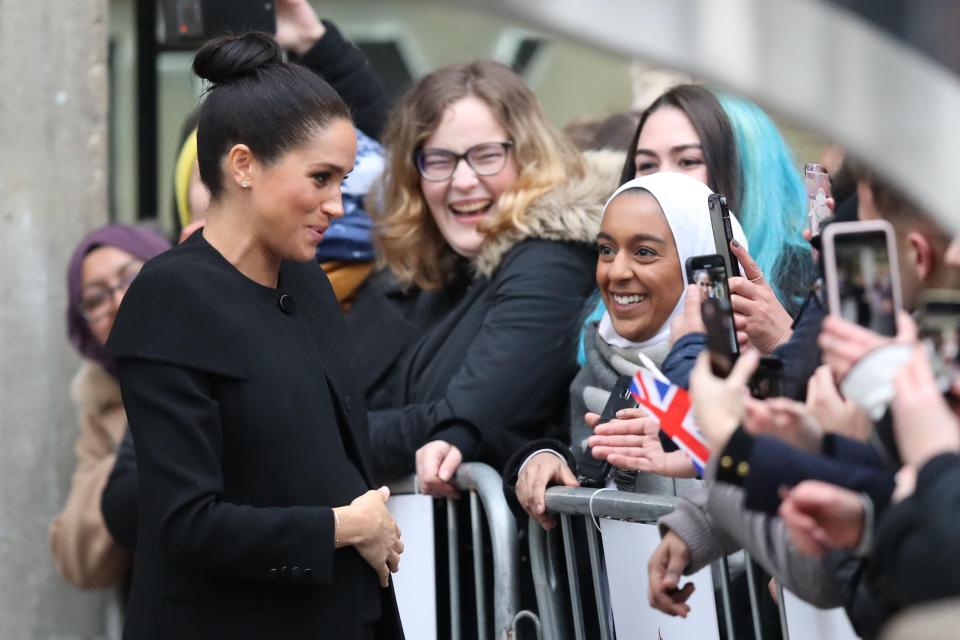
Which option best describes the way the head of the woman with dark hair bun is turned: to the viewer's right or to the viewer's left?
to the viewer's right

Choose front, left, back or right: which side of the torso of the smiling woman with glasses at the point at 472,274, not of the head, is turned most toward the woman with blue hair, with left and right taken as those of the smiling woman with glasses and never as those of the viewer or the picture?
back

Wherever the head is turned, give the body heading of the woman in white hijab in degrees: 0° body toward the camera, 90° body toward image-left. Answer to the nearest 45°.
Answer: approximately 45°

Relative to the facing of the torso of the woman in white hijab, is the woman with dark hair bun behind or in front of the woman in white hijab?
in front

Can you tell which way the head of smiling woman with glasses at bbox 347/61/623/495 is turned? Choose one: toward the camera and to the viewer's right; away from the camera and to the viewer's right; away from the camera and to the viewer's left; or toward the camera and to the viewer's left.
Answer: toward the camera and to the viewer's left

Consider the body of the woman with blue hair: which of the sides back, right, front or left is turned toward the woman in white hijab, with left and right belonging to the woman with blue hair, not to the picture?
front

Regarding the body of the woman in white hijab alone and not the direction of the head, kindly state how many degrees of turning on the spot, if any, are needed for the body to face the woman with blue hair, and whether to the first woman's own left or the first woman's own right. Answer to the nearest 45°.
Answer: approximately 180°

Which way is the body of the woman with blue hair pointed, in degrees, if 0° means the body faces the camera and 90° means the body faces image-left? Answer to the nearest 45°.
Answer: approximately 45°

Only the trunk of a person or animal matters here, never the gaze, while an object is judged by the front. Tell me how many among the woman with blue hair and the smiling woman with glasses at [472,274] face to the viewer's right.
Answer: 0

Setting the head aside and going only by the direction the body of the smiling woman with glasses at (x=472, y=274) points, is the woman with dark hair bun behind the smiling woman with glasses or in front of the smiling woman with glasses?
in front
